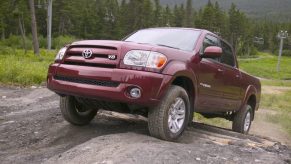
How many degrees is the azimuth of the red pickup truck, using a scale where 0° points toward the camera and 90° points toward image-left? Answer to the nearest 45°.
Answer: approximately 45°
